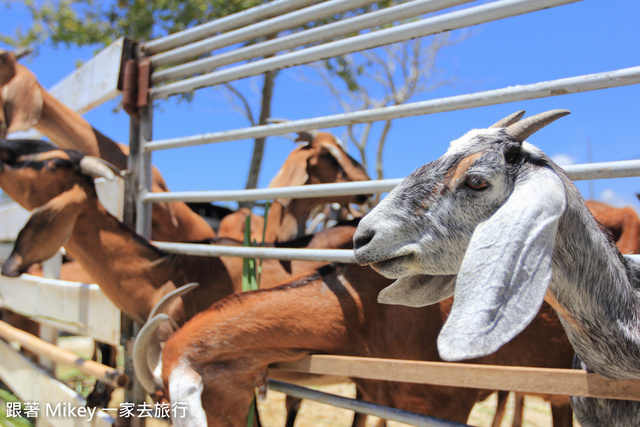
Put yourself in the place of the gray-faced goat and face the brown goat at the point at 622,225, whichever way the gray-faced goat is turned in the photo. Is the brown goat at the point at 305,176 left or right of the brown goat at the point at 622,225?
left

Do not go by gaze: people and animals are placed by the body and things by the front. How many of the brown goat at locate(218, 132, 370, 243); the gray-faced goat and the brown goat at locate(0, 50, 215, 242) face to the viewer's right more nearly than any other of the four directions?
1

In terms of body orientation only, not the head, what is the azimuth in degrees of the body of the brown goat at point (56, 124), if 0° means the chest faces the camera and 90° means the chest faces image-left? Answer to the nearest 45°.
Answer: approximately 90°

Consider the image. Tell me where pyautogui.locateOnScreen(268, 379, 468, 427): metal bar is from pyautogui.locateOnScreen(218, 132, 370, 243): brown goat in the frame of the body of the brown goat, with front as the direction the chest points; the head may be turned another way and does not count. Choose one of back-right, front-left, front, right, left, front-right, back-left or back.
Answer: right

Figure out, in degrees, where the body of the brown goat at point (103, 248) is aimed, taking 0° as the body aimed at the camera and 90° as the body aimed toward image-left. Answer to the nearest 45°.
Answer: approximately 90°

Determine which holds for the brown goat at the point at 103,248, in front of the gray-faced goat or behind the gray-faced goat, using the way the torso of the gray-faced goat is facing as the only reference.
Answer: in front

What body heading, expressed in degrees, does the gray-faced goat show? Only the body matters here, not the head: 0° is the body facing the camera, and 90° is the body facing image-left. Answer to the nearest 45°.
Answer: approximately 90°

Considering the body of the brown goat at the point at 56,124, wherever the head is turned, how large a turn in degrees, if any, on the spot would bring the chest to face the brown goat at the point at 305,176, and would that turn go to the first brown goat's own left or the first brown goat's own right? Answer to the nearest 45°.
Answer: approximately 180°

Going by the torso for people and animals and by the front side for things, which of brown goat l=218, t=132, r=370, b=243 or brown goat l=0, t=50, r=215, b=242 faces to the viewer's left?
brown goat l=0, t=50, r=215, b=242

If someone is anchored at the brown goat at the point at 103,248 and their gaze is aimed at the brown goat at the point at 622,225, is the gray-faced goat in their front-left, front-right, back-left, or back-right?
front-right
